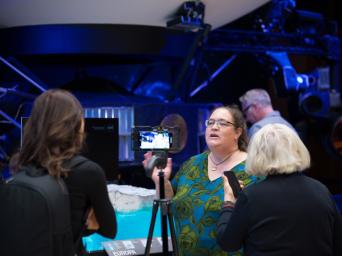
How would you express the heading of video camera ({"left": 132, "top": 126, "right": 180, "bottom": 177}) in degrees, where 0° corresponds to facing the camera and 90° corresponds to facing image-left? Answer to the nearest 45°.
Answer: approximately 180°

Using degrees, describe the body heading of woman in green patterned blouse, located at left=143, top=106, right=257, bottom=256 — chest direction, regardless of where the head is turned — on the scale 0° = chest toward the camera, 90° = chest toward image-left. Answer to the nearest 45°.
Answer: approximately 45°

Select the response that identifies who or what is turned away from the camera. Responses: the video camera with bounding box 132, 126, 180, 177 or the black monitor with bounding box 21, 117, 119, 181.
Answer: the video camera

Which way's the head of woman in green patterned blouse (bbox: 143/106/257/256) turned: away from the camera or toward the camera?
toward the camera

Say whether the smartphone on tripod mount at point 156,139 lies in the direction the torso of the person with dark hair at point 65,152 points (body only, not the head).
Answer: yes

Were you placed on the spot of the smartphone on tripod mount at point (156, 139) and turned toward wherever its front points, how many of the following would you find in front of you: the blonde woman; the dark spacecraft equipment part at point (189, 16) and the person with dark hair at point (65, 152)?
1

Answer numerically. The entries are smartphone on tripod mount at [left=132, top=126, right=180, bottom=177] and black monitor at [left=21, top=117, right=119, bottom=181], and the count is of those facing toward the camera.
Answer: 1

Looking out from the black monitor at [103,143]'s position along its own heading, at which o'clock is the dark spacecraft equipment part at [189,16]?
The dark spacecraft equipment part is roughly at 7 o'clock from the black monitor.

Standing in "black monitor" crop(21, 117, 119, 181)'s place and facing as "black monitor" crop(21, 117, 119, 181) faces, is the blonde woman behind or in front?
in front

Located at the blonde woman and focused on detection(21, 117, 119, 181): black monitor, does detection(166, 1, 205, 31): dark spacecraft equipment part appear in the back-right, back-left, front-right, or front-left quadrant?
front-right

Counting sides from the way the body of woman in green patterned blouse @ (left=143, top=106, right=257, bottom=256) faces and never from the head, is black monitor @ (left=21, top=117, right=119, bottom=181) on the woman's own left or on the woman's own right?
on the woman's own right

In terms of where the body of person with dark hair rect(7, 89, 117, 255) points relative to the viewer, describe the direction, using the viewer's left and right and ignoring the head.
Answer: facing away from the viewer and to the right of the viewer

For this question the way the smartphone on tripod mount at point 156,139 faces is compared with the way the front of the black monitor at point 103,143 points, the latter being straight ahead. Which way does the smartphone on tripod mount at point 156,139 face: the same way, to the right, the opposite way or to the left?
the opposite way

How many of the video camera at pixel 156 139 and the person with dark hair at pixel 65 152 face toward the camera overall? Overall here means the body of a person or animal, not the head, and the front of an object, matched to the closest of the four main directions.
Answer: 0

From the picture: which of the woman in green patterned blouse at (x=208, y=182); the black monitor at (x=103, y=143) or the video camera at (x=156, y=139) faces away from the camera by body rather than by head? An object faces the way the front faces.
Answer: the video camera

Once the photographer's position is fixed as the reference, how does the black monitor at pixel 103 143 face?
facing the viewer

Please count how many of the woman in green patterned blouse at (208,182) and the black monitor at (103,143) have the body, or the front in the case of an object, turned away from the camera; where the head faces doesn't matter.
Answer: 0

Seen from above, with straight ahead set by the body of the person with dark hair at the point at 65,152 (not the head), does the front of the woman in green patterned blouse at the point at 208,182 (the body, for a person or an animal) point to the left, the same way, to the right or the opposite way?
the opposite way
